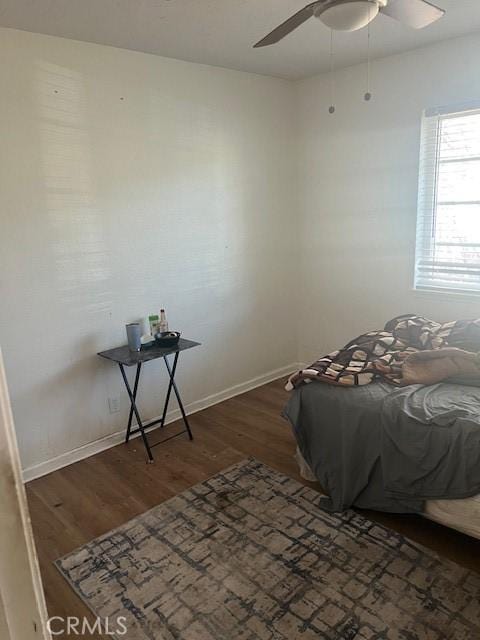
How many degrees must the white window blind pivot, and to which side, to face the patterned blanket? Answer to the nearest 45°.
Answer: approximately 45° to its left

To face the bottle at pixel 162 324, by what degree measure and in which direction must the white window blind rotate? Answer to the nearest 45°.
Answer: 0° — it already faces it

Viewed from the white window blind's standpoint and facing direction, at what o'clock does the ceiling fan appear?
The ceiling fan is roughly at 11 o'clock from the white window blind.

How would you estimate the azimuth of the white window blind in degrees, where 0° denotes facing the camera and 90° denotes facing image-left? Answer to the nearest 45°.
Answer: approximately 45°
